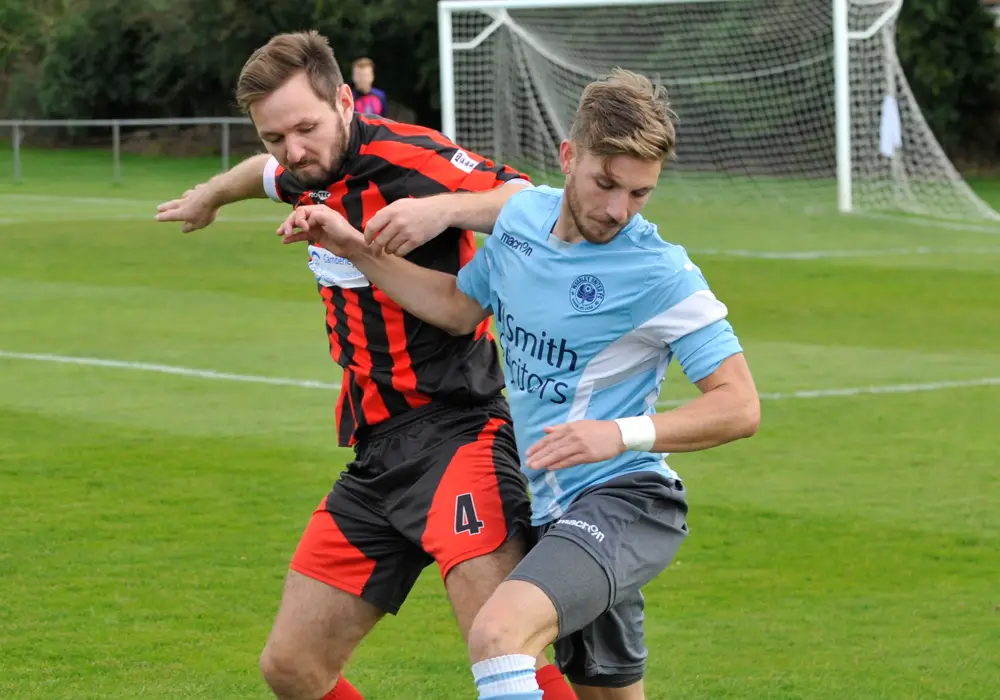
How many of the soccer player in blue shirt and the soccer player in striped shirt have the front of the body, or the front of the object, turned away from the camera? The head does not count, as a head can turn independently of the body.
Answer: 0

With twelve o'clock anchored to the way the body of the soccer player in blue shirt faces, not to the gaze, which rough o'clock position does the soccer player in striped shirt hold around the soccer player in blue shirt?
The soccer player in striped shirt is roughly at 3 o'clock from the soccer player in blue shirt.

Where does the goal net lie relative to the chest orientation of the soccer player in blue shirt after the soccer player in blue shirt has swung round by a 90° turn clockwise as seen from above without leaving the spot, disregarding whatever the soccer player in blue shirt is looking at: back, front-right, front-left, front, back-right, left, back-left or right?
front-right

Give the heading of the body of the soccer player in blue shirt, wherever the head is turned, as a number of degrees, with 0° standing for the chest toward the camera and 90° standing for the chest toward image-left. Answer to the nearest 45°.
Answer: approximately 45°

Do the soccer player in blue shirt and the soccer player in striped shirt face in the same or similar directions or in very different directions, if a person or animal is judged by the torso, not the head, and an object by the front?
same or similar directions

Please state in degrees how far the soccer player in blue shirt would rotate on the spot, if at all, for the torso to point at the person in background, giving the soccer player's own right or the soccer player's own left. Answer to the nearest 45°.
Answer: approximately 135° to the soccer player's own right
